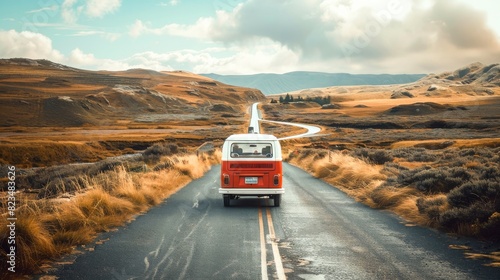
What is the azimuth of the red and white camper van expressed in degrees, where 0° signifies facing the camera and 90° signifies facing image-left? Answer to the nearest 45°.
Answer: approximately 180°

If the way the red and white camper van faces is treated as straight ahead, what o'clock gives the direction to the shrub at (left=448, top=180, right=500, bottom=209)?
The shrub is roughly at 4 o'clock from the red and white camper van.

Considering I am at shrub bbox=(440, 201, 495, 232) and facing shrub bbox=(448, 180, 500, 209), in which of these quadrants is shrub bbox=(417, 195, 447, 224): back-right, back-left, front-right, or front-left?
front-left

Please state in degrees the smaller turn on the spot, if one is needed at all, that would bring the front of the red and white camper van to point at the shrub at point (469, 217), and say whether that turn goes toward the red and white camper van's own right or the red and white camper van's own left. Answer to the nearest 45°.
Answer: approximately 135° to the red and white camper van's own right

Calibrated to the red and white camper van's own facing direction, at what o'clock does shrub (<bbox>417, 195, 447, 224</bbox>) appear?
The shrub is roughly at 4 o'clock from the red and white camper van.
